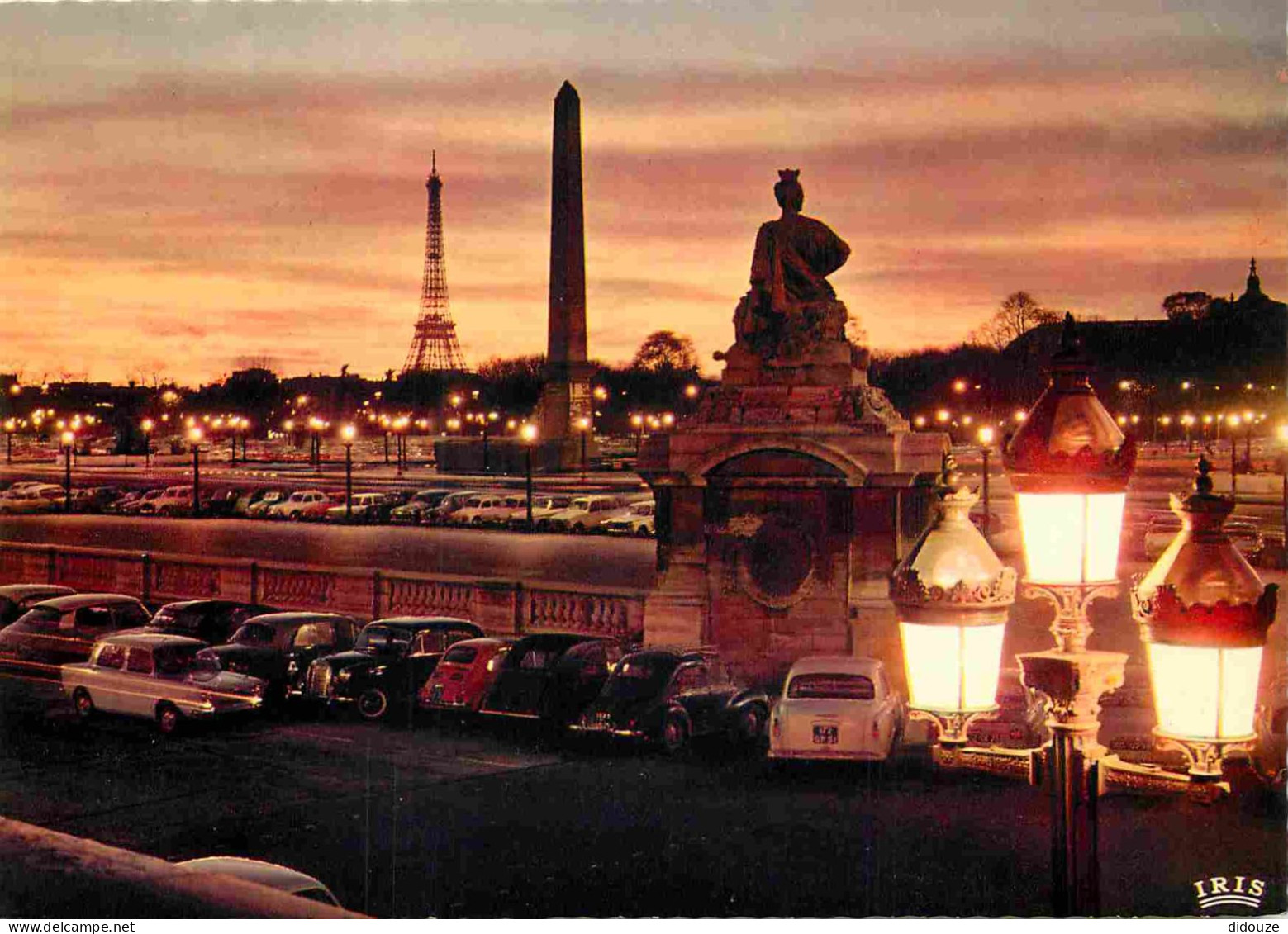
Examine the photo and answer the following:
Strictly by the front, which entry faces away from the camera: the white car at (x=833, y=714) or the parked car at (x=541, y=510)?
the white car

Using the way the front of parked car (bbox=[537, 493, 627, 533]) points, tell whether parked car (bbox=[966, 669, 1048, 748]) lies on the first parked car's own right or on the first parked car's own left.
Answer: on the first parked car's own left

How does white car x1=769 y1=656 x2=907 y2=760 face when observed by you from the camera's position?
facing away from the viewer

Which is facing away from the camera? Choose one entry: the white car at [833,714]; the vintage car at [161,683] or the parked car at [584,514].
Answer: the white car

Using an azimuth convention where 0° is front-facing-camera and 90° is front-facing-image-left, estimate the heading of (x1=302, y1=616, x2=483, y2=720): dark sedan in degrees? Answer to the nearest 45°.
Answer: approximately 45°
